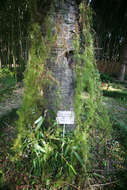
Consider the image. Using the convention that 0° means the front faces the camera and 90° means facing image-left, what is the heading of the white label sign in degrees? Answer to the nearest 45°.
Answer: approximately 0°

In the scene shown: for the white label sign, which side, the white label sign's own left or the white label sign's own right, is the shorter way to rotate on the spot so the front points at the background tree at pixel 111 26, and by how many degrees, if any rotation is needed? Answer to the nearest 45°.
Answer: approximately 180°
